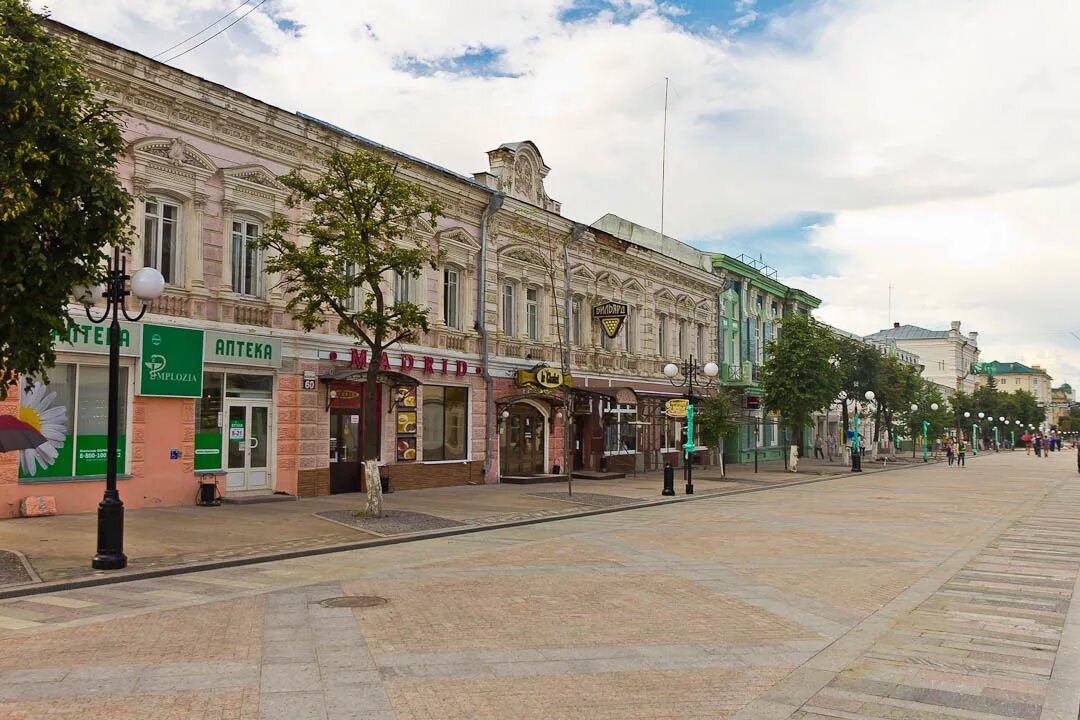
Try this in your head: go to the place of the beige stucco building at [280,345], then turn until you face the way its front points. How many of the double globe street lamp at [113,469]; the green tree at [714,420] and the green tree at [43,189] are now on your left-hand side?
1

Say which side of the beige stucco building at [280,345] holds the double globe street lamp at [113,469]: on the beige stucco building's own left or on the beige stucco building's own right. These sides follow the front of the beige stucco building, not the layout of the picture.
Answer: on the beige stucco building's own right

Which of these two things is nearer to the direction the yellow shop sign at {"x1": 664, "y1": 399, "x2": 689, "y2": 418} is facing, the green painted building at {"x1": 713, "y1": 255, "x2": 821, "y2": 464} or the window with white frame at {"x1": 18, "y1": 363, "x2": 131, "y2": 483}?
the window with white frame

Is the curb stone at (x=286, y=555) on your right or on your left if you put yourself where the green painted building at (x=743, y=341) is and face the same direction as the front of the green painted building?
on your right

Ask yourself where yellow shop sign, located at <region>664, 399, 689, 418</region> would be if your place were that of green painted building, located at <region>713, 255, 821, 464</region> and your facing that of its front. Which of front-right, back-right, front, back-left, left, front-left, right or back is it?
front-right

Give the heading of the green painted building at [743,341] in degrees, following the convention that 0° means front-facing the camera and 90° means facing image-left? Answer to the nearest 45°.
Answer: approximately 315°

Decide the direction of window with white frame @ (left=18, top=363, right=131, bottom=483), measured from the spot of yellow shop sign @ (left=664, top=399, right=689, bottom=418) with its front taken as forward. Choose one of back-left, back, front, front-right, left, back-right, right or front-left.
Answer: front-right

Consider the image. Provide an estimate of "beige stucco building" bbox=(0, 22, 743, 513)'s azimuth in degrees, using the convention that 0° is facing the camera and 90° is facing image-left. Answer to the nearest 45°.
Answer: approximately 315°
